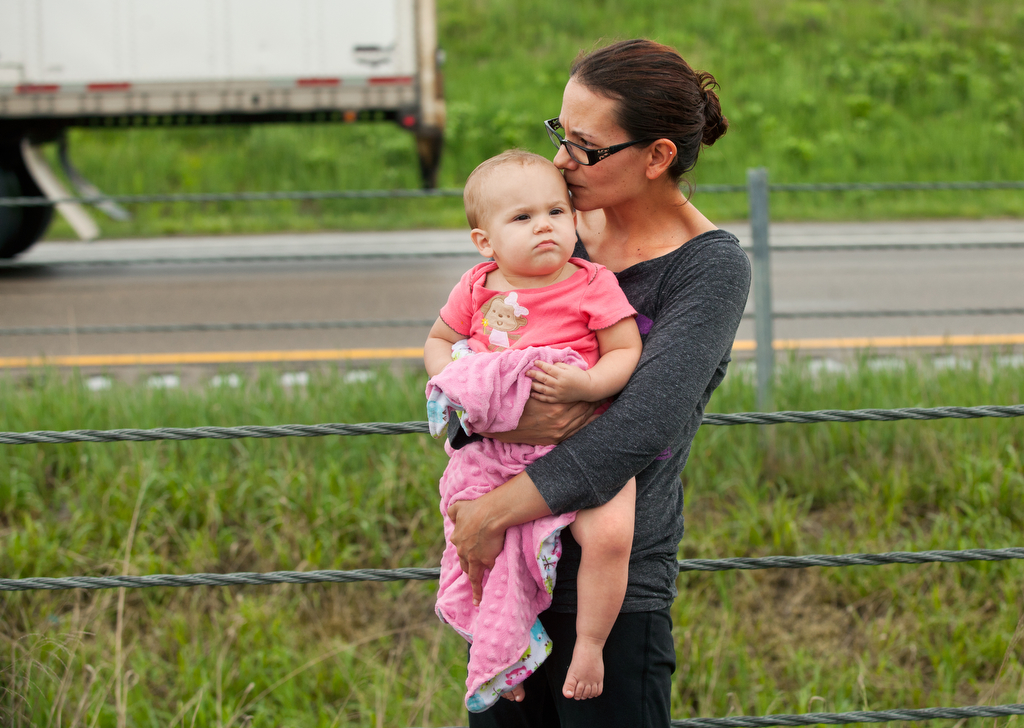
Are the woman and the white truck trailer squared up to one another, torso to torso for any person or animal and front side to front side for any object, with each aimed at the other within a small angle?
no

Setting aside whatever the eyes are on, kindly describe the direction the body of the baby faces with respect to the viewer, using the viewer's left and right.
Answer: facing the viewer

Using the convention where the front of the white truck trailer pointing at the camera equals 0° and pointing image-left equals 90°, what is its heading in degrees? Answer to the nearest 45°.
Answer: approximately 90°

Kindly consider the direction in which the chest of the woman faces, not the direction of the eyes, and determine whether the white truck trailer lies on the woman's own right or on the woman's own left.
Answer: on the woman's own right

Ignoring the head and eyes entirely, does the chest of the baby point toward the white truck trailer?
no

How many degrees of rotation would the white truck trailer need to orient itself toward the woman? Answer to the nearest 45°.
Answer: approximately 90° to its left

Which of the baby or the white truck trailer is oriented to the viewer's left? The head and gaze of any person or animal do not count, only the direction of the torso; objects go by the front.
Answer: the white truck trailer

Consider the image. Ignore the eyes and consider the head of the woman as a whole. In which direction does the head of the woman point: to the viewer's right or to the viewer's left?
to the viewer's left

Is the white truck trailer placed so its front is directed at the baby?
no

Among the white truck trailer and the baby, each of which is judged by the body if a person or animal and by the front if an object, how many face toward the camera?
1
